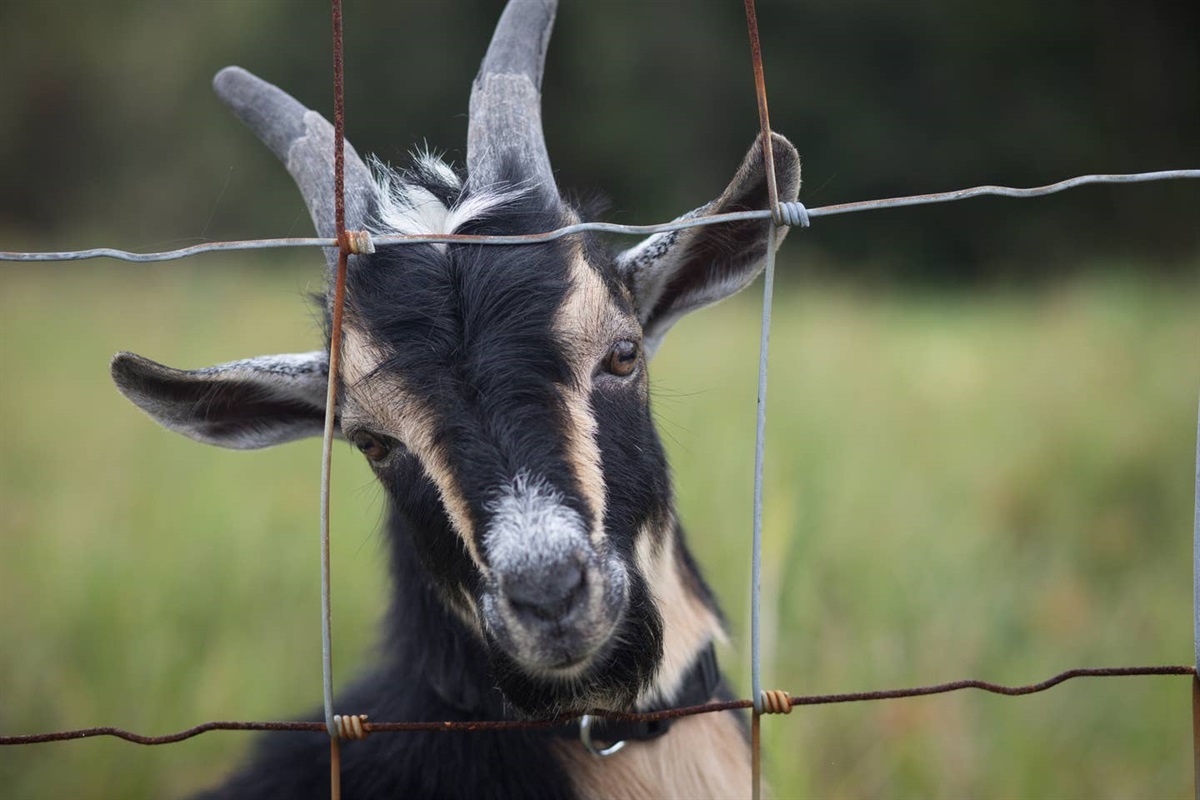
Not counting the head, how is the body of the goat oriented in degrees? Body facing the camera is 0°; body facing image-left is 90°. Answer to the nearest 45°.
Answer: approximately 0°
